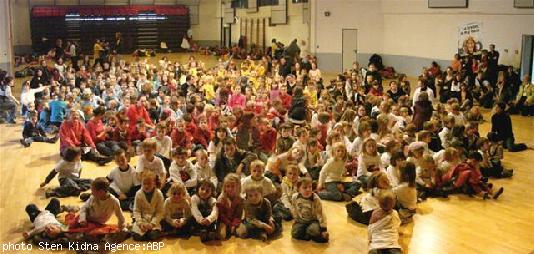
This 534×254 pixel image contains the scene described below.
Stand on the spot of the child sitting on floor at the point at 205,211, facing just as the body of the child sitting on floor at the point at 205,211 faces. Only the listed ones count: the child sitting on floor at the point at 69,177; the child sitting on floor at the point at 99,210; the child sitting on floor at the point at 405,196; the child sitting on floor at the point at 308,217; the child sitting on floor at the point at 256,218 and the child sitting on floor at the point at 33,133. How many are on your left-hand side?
3

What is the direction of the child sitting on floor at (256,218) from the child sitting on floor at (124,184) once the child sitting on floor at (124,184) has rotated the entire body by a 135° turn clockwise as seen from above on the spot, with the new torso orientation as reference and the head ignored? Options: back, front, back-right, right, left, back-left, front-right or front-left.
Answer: back

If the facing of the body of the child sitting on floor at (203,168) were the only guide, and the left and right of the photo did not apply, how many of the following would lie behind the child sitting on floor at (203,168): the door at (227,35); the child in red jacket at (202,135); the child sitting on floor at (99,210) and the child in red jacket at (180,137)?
3

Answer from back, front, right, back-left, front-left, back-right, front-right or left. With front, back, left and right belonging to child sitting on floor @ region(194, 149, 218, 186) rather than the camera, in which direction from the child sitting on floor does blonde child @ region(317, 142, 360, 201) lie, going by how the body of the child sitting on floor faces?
left

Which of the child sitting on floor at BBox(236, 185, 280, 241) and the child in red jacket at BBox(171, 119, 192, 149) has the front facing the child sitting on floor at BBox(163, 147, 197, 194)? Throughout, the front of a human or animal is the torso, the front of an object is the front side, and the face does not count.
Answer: the child in red jacket

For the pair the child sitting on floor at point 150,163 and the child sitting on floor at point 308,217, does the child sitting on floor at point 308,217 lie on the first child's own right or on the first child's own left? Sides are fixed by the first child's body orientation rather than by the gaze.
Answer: on the first child's own left

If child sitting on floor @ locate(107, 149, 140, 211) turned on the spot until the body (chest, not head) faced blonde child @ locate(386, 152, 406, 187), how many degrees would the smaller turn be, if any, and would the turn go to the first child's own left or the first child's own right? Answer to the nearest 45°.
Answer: approximately 90° to the first child's own left

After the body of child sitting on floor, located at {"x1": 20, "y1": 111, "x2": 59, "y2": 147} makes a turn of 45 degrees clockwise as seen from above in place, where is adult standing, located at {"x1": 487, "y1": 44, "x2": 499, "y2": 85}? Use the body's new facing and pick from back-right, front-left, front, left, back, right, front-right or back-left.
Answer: left

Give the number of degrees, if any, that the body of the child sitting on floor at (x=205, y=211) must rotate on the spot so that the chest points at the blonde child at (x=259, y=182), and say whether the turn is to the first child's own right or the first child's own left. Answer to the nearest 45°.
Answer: approximately 135° to the first child's own left

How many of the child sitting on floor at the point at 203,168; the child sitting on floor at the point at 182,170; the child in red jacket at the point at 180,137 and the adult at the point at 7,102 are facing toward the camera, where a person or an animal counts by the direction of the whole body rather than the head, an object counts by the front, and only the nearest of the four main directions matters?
3

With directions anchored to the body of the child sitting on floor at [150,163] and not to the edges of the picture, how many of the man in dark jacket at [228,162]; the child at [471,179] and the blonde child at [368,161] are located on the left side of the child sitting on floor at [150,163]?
3

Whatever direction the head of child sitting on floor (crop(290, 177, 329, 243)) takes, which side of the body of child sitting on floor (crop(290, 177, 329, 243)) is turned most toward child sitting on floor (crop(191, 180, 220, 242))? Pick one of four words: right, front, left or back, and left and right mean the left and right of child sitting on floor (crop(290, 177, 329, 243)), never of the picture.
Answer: right

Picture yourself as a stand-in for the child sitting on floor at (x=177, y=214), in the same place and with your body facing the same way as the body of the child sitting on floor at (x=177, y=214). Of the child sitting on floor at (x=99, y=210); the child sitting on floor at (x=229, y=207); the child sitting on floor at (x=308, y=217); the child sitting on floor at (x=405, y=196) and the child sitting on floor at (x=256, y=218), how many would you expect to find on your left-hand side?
4

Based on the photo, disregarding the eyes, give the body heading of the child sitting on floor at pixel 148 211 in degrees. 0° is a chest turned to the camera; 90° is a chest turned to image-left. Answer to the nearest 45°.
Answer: approximately 0°
